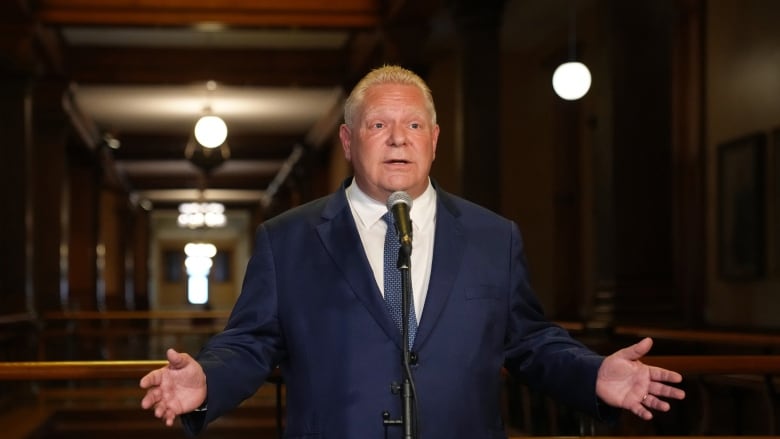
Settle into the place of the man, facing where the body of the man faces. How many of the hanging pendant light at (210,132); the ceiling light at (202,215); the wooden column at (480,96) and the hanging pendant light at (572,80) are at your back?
4

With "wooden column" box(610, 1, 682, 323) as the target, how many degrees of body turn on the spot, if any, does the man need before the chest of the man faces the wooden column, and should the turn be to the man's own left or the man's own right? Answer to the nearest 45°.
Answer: approximately 180°

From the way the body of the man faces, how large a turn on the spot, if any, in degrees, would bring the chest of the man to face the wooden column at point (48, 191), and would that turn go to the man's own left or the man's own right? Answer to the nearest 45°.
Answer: approximately 180°

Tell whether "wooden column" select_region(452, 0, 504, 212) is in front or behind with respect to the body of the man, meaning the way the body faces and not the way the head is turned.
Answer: behind

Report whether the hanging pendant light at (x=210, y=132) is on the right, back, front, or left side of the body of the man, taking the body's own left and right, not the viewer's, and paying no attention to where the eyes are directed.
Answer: back

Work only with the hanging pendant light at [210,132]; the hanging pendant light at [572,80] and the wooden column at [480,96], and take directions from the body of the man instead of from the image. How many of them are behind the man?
3

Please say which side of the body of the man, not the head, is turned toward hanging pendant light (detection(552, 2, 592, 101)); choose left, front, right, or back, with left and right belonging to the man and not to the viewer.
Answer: back
